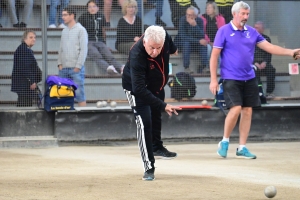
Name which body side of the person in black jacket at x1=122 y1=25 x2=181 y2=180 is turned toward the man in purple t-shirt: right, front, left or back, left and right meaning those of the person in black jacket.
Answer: left

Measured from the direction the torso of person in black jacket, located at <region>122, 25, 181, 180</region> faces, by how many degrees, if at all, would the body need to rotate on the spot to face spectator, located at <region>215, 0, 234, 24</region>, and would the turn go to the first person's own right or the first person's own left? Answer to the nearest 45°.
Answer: approximately 135° to the first person's own left
